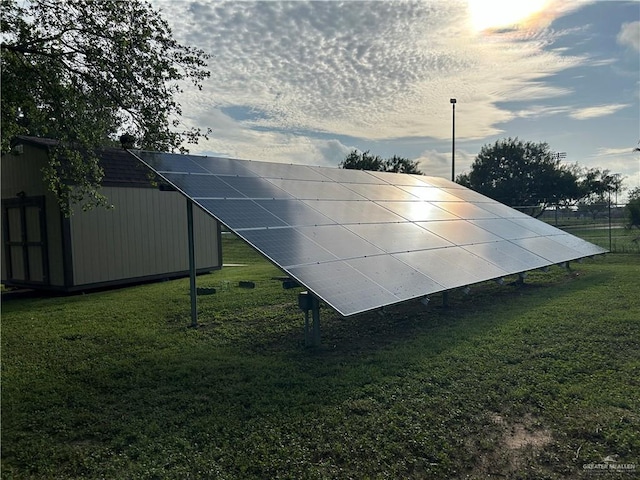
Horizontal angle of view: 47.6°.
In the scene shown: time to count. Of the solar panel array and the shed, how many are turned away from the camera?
0

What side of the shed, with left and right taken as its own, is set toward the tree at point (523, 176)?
back

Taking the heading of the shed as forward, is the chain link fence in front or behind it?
behind

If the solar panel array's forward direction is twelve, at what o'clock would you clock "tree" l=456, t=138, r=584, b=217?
The tree is roughly at 8 o'clock from the solar panel array.

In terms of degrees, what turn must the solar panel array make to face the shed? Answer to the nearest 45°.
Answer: approximately 180°

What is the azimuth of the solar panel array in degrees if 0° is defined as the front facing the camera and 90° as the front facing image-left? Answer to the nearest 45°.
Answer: approximately 315°

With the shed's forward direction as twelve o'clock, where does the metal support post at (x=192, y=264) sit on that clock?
The metal support post is roughly at 10 o'clock from the shed.

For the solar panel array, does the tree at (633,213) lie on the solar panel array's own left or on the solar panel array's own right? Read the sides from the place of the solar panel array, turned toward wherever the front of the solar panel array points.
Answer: on the solar panel array's own left

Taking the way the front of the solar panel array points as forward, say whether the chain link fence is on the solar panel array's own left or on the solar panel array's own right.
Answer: on the solar panel array's own left

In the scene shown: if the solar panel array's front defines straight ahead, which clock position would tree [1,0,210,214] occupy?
The tree is roughly at 5 o'clock from the solar panel array.
